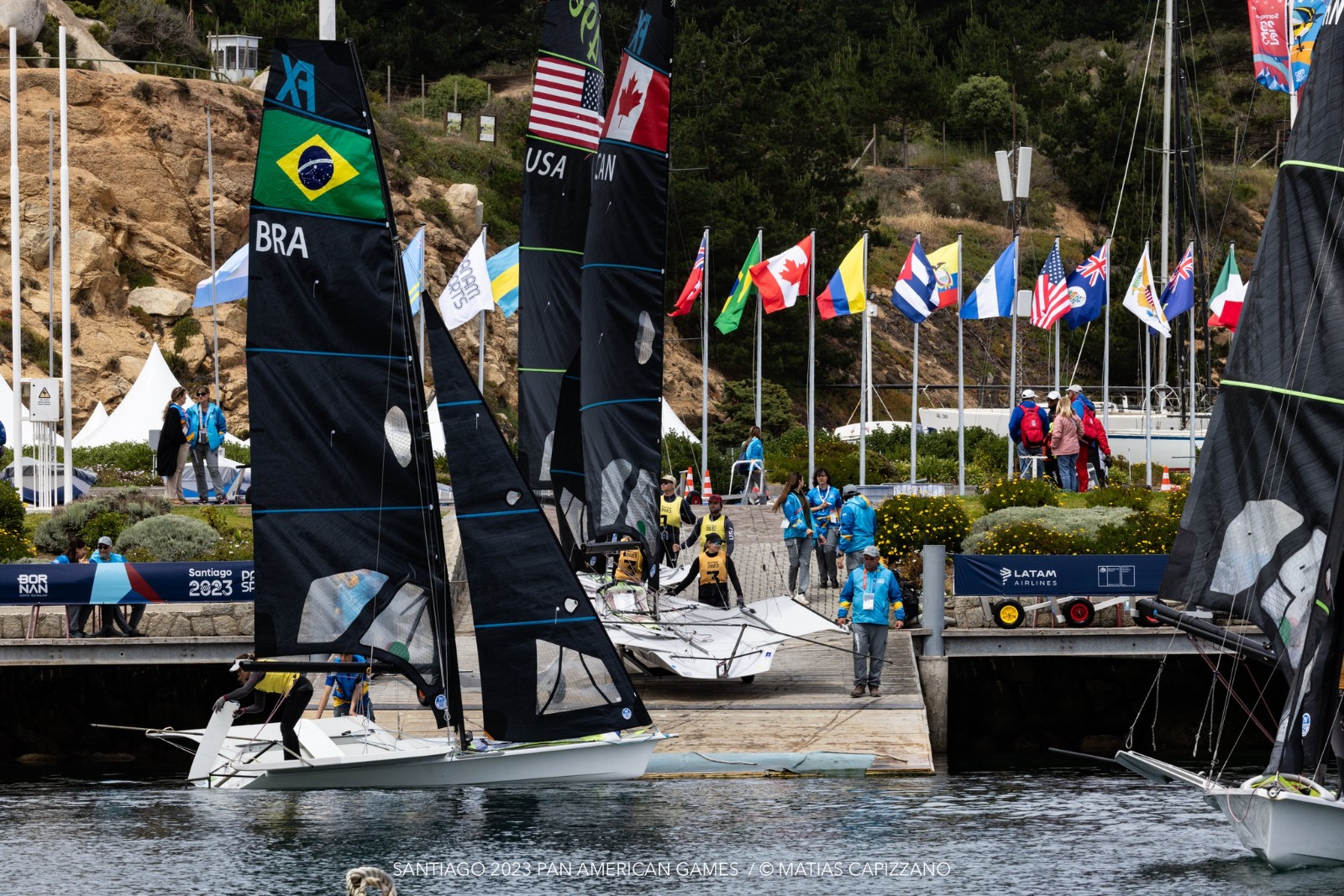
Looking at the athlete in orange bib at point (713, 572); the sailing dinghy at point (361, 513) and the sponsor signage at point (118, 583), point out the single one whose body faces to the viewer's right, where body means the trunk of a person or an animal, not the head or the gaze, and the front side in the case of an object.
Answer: the sailing dinghy

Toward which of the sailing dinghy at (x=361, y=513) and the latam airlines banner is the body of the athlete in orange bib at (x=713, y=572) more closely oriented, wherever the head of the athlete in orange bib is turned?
the sailing dinghy

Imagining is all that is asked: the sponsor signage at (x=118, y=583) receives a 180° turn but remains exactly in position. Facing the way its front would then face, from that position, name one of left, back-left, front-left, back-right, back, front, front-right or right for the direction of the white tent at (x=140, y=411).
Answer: front

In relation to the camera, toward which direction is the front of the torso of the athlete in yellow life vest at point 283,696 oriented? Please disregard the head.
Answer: to the viewer's left

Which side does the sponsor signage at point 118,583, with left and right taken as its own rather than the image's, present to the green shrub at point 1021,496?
left

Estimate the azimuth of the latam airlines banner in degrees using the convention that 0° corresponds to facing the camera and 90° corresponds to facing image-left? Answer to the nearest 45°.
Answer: approximately 0°

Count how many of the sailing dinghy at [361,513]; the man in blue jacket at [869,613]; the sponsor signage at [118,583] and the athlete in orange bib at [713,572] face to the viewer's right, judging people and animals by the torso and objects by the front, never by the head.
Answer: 1

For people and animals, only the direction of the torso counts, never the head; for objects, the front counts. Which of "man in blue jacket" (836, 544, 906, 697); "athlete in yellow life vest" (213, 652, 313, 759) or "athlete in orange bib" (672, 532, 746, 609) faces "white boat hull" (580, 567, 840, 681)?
"athlete in orange bib" (672, 532, 746, 609)

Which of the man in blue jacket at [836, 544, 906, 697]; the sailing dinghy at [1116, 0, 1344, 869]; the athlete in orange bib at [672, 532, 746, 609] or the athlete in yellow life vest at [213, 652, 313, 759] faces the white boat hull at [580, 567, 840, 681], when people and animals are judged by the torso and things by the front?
the athlete in orange bib at [672, 532, 746, 609]

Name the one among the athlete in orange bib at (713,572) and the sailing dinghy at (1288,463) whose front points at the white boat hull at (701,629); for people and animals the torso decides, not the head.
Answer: the athlete in orange bib

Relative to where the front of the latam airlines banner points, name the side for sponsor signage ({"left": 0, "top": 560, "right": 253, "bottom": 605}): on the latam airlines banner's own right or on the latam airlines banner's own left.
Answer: on the latam airlines banner's own right

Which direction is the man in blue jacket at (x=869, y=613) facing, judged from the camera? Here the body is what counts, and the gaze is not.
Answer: toward the camera

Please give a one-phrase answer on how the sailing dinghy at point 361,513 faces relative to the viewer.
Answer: facing to the right of the viewer

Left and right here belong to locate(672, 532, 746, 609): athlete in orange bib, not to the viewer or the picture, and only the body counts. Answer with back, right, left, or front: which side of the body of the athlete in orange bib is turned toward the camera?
front

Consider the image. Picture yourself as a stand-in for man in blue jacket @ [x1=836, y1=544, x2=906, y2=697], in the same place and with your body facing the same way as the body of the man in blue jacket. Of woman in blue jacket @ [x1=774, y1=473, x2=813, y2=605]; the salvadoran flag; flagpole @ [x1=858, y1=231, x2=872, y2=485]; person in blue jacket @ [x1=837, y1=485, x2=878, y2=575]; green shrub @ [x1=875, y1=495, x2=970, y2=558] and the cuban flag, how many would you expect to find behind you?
6

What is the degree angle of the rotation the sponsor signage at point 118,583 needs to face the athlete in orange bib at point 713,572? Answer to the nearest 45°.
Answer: approximately 90° to its left

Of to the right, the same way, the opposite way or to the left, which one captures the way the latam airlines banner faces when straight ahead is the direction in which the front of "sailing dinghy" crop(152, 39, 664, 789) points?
to the right

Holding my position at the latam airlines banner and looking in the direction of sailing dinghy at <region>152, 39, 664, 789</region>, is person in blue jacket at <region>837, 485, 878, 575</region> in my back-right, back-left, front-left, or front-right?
front-right
